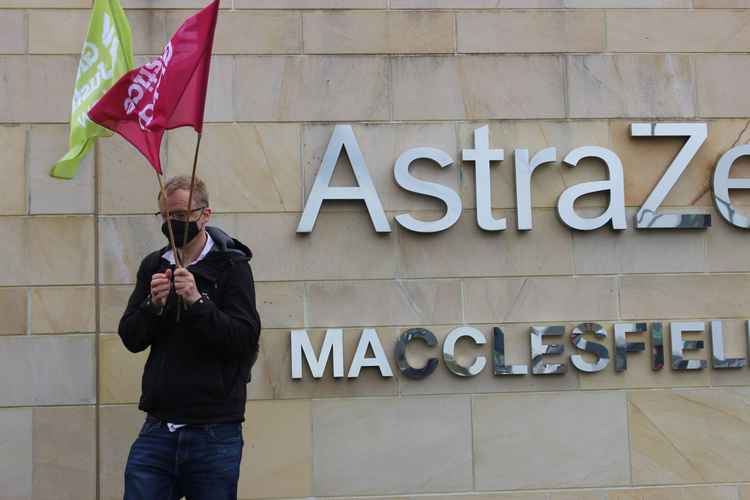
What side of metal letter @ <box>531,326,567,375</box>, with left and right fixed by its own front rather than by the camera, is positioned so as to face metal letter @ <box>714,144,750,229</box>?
left

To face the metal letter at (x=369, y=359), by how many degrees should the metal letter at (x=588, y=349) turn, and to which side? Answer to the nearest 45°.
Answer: approximately 90° to its right

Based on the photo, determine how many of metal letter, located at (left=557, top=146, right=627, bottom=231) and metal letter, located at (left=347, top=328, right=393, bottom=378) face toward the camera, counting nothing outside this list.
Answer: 2

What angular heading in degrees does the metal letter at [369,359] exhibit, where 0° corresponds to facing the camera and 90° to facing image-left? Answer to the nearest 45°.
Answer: approximately 0°

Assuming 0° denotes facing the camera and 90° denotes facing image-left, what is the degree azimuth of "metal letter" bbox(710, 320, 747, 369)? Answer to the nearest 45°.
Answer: approximately 0°
